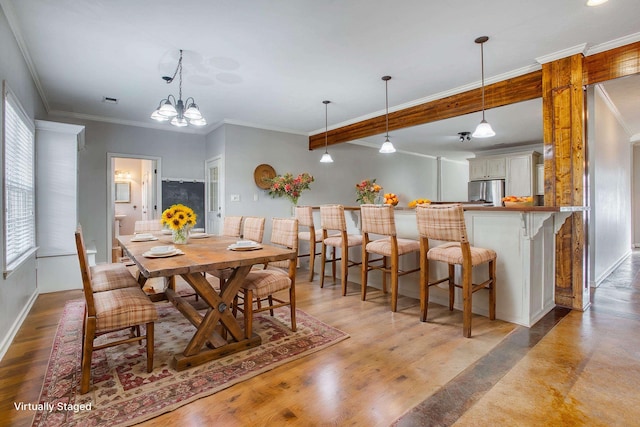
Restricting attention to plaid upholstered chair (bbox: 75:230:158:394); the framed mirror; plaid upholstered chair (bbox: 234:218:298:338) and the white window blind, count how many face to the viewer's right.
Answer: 2

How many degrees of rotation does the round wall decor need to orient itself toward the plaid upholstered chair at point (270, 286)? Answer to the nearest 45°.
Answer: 0° — it already faces it

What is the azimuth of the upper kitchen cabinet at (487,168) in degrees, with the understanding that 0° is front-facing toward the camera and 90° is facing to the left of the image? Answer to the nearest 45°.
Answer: approximately 0°

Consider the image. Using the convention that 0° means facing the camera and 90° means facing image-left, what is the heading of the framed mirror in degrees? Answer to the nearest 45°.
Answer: approximately 0°

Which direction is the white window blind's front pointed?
to the viewer's right

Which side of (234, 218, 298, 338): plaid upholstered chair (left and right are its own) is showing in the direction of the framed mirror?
right

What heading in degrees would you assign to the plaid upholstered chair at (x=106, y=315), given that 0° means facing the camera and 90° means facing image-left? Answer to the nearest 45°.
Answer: approximately 270°

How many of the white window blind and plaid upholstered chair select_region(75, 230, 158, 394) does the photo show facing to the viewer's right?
2

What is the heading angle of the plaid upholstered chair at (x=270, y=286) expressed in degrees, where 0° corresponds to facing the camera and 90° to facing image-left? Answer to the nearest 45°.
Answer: approximately 45°

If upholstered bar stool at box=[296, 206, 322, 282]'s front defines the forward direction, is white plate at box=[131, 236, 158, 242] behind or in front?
behind

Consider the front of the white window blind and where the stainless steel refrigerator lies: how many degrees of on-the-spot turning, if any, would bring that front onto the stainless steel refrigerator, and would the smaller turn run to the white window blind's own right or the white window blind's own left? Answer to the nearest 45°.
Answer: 0° — it already faces it

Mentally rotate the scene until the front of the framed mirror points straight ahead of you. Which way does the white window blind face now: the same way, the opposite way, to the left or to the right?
to the left
